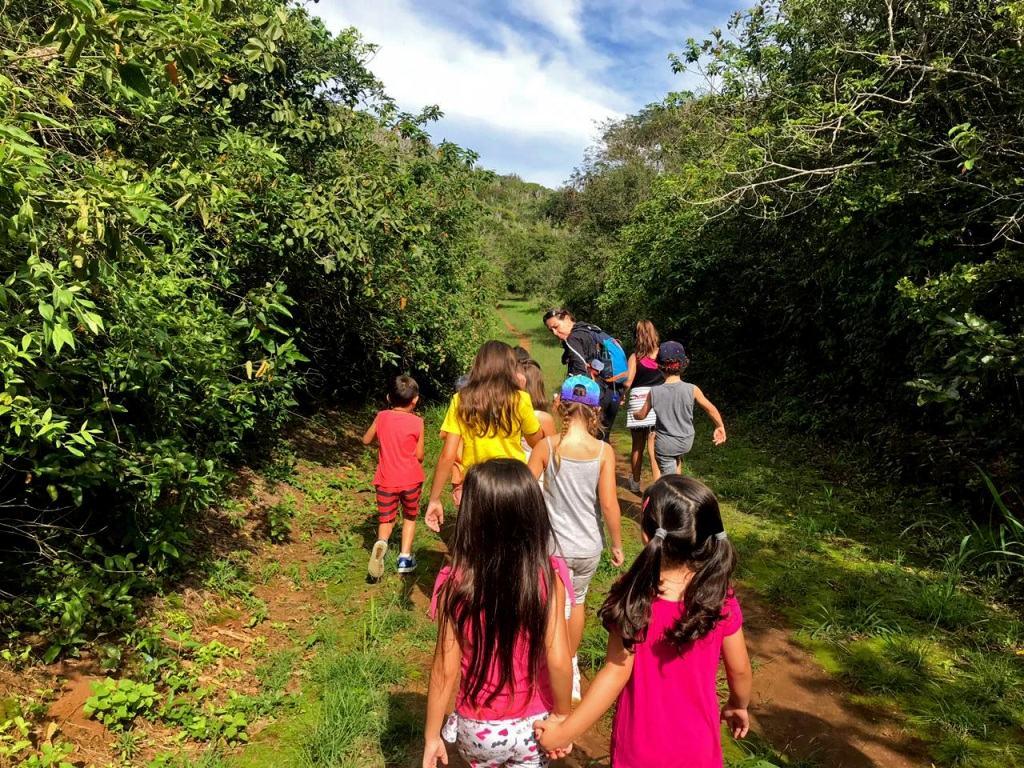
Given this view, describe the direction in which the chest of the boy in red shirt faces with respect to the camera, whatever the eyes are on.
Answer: away from the camera

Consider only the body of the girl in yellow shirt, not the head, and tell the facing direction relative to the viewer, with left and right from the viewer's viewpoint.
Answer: facing away from the viewer

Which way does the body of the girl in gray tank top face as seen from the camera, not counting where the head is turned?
away from the camera

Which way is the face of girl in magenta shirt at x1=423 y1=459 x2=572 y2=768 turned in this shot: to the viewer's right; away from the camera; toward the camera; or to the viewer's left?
away from the camera

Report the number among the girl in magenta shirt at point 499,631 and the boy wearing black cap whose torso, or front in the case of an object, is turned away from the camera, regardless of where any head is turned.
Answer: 2

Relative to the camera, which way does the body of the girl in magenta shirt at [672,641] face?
away from the camera

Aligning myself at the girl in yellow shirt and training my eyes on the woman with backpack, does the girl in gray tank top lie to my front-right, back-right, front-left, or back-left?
back-right

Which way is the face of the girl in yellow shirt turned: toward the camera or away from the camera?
away from the camera

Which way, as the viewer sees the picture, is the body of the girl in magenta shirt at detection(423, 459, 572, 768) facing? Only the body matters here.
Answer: away from the camera

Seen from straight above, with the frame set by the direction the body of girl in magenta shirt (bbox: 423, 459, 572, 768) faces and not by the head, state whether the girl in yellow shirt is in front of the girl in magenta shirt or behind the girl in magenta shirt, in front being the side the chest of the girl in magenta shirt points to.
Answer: in front

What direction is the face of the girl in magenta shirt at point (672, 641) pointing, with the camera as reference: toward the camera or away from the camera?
away from the camera

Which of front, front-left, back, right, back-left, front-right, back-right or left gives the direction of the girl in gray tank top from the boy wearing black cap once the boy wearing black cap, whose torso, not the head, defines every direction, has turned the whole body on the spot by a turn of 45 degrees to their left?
back-left

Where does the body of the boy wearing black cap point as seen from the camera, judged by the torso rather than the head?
away from the camera

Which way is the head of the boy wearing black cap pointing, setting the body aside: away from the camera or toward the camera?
away from the camera

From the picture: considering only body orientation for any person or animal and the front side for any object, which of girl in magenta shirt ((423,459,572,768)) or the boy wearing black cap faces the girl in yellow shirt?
the girl in magenta shirt

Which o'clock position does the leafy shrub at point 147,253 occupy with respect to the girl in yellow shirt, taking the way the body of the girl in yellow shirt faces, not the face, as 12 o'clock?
The leafy shrub is roughly at 9 o'clock from the girl in yellow shirt.
